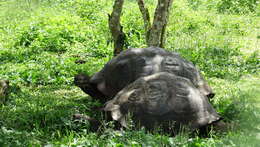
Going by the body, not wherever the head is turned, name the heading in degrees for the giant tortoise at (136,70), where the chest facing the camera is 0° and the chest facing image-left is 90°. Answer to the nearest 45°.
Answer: approximately 90°

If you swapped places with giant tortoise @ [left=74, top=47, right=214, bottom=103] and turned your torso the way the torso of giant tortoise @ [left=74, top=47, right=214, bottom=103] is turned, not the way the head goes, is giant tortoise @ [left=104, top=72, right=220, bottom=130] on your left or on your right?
on your left

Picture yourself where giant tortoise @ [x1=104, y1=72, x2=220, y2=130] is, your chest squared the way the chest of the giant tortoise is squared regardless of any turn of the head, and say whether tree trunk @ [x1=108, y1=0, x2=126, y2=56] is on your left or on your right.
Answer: on your right

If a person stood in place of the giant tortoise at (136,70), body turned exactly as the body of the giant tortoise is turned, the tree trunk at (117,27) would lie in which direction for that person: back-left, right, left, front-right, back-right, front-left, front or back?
right

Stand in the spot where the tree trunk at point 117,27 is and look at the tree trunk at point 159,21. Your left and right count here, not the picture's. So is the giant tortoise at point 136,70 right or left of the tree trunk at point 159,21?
right

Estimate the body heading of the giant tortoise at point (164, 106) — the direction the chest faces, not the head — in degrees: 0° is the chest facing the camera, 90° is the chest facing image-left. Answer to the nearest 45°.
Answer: approximately 90°

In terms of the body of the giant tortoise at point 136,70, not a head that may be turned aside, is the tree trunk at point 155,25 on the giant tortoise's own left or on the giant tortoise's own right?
on the giant tortoise's own right

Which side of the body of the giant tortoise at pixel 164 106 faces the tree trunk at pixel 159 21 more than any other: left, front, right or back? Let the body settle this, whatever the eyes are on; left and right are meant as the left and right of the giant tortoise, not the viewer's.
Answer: right

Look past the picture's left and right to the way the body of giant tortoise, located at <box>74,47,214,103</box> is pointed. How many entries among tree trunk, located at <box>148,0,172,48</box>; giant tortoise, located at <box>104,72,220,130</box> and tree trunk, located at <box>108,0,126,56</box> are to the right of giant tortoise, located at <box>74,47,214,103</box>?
2

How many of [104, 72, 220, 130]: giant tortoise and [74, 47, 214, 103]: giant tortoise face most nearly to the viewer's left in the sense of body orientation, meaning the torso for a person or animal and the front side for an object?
2
